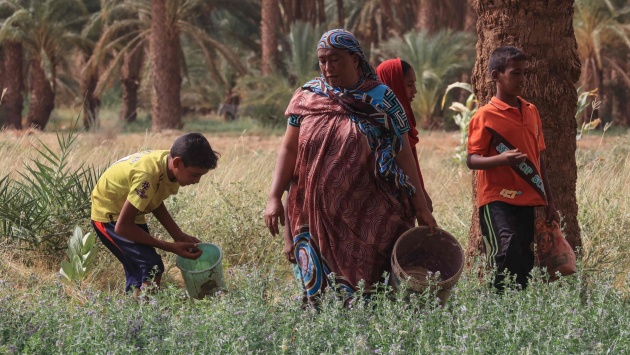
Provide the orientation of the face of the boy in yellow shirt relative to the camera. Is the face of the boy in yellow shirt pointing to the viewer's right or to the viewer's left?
to the viewer's right

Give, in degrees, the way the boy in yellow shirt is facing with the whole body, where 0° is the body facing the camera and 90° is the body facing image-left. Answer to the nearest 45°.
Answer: approximately 270°

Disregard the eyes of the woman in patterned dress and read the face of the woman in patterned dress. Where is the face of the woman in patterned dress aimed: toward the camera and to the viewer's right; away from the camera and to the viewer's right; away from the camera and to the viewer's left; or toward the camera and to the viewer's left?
toward the camera and to the viewer's left

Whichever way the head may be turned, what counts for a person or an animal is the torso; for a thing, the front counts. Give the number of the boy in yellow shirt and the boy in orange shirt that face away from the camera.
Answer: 0

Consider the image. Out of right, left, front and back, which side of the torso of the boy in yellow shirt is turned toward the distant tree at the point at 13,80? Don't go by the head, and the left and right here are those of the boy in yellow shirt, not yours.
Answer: left

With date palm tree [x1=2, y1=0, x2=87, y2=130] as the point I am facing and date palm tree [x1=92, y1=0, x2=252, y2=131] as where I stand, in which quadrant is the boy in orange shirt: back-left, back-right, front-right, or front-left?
back-left

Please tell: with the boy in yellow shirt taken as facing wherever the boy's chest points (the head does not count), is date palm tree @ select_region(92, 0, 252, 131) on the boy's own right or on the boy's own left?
on the boy's own left

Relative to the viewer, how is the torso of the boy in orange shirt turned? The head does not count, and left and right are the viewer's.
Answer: facing the viewer and to the right of the viewer

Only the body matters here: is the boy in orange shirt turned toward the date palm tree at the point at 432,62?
no

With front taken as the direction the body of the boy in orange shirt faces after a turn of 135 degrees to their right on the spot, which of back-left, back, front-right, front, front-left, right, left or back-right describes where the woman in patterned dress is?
front-left

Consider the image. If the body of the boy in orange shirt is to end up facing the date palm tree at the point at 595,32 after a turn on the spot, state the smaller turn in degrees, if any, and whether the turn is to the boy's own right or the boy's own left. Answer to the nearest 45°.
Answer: approximately 135° to the boy's own left

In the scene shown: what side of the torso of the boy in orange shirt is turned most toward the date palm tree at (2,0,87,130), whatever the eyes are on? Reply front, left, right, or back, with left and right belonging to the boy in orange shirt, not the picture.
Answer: back

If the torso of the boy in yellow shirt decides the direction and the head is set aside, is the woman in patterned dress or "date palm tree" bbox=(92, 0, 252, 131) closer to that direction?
the woman in patterned dress

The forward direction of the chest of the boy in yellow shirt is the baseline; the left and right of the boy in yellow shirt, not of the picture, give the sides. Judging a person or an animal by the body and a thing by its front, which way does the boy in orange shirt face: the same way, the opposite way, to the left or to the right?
to the right

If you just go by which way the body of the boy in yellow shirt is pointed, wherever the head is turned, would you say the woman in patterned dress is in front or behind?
in front

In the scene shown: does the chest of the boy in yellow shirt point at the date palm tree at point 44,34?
no

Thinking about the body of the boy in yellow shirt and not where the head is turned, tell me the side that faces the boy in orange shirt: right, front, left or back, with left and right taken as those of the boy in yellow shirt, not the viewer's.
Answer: front
